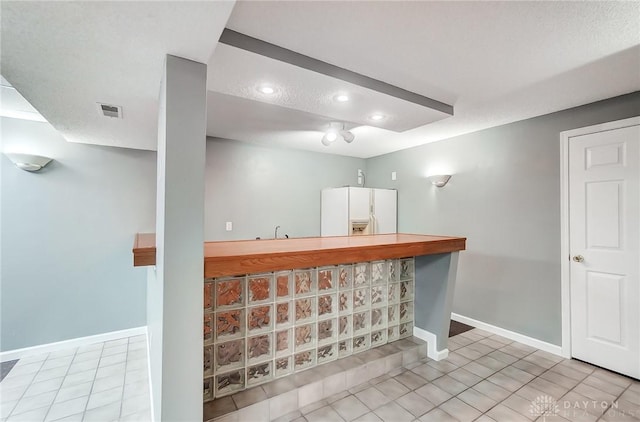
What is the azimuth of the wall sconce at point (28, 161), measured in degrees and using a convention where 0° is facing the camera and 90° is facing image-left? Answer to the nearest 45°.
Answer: approximately 315°

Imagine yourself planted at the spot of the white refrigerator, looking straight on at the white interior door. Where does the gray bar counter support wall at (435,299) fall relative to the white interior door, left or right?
right

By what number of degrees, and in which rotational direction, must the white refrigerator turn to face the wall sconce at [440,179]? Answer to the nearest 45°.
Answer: approximately 45° to its left

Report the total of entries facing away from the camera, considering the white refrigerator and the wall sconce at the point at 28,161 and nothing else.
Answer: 0

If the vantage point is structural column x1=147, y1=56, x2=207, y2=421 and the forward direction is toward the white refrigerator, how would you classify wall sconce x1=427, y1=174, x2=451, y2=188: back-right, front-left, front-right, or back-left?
front-right

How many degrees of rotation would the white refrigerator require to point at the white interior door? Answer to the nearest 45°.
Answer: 0° — it already faces it

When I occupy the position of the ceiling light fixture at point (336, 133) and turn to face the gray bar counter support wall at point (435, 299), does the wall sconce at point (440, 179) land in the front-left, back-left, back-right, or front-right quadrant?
front-left

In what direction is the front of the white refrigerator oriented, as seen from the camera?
facing the viewer and to the right of the viewer

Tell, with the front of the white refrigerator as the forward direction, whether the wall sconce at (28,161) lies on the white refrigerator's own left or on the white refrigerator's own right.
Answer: on the white refrigerator's own right

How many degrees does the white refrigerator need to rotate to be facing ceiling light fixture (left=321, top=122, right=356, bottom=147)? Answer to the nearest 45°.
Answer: approximately 45° to its right

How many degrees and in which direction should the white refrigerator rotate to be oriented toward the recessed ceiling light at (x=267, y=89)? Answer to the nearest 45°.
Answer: approximately 45° to its right

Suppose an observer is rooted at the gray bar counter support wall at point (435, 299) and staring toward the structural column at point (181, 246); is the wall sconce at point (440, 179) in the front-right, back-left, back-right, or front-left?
back-right
